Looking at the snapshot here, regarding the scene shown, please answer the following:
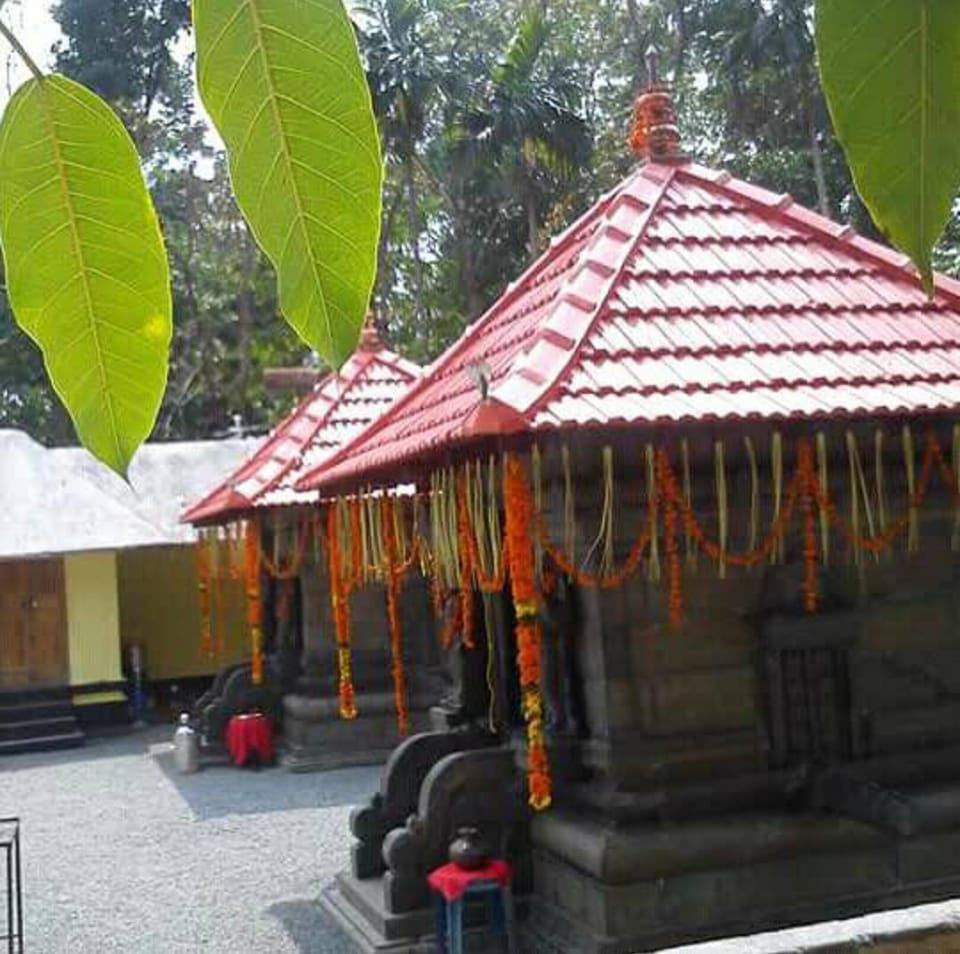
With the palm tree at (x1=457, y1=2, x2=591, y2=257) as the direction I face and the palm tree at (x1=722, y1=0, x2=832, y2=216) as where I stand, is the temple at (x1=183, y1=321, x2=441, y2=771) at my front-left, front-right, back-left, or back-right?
front-left

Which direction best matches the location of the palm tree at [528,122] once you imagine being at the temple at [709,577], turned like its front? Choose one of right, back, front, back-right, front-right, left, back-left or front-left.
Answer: back-right

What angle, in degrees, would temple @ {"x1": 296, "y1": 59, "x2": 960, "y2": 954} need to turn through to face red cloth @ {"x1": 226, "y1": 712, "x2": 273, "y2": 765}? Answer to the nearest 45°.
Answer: approximately 90° to its right

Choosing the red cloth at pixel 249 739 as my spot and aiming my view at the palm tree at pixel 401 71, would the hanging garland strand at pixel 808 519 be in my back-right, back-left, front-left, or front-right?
back-right

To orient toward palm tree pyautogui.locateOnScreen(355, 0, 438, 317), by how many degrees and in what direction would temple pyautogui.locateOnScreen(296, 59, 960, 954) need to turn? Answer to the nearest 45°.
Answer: approximately 135° to its right

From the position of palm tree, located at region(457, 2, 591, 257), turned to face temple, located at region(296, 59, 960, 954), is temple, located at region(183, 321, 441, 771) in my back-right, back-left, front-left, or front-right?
front-right

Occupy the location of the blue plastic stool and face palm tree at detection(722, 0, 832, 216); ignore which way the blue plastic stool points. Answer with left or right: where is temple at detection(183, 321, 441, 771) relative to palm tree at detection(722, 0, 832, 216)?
left
